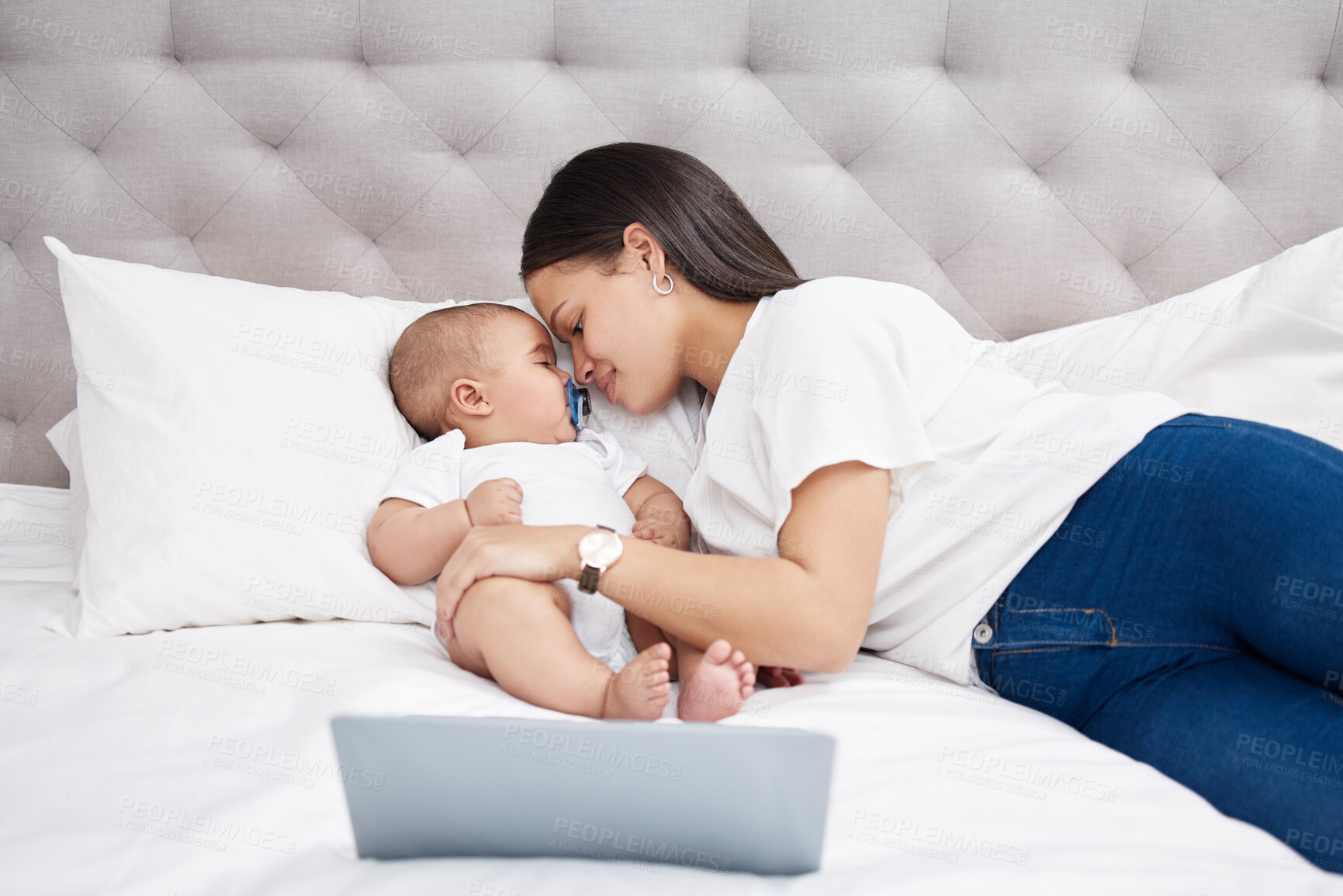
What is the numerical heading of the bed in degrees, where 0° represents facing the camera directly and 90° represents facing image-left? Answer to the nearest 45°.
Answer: approximately 0°
